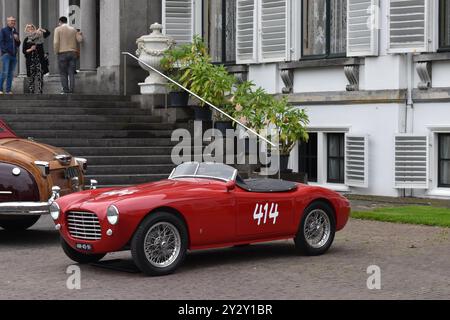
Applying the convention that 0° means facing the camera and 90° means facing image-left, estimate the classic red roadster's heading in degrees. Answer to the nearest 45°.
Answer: approximately 45°

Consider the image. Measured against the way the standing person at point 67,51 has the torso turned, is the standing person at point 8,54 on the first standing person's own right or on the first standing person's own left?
on the first standing person's own left

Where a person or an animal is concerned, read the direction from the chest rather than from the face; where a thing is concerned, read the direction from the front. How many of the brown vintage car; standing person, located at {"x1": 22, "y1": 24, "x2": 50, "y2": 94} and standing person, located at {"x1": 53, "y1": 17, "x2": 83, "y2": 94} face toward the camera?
1

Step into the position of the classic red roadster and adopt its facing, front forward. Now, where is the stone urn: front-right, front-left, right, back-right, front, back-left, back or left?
back-right

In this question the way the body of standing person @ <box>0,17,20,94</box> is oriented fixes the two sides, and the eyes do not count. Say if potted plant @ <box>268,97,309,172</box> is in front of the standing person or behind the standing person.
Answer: in front

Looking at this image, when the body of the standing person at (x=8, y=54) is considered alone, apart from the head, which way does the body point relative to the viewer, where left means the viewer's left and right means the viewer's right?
facing the viewer and to the right of the viewer

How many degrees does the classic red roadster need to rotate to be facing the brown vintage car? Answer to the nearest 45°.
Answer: approximately 90° to its right

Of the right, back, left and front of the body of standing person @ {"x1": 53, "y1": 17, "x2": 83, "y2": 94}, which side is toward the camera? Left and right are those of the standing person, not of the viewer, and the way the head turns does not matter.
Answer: back

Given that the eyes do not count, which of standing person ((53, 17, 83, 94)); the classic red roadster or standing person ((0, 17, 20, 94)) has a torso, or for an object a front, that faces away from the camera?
standing person ((53, 17, 83, 94))
